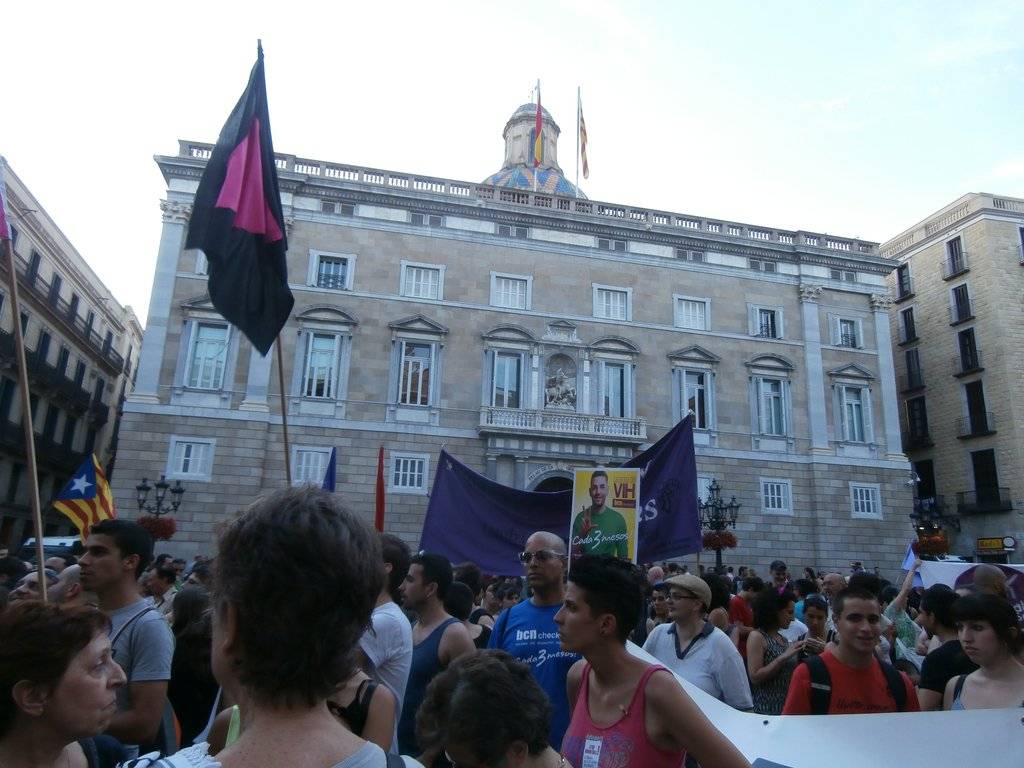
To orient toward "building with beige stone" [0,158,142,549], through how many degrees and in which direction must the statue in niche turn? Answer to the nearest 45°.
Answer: approximately 90° to its right

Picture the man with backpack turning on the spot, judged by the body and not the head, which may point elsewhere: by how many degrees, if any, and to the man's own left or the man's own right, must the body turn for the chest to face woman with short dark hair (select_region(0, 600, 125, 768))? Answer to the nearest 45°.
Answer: approximately 45° to the man's own right

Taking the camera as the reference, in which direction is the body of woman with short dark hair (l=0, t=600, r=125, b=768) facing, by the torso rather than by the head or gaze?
to the viewer's right

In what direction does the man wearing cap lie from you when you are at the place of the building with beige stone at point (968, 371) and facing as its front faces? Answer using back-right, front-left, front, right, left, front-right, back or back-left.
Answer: front-left

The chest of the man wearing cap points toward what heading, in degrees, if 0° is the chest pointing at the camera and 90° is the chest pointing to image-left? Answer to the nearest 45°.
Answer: approximately 45°

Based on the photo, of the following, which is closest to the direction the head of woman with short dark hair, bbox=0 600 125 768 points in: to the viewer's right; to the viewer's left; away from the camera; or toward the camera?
to the viewer's right

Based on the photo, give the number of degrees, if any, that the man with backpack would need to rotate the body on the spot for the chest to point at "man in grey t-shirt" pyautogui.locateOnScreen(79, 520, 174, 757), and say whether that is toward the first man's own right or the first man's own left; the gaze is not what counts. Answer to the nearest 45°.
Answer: approximately 45° to the first man's own right

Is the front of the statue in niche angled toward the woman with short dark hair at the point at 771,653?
yes

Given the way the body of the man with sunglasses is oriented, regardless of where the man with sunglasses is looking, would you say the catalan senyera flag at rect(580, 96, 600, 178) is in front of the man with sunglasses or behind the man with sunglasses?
behind

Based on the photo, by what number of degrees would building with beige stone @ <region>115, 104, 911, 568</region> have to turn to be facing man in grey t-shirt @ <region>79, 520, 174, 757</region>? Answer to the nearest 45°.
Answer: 0° — it already faces them

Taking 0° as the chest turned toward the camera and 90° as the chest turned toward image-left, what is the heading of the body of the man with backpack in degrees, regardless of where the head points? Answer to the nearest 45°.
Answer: approximately 0°

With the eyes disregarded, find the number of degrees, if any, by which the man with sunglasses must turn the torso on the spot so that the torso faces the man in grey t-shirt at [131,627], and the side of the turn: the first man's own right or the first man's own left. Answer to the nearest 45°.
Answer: approximately 45° to the first man's own right

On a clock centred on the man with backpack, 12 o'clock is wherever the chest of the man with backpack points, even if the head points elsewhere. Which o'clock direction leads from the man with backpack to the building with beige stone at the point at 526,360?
The building with beige stone is roughly at 5 o'clock from the man with backpack.
